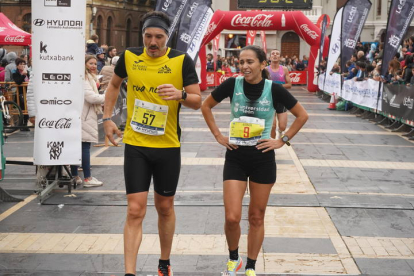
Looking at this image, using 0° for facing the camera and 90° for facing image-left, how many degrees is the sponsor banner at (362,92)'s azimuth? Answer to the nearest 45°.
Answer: approximately 45°

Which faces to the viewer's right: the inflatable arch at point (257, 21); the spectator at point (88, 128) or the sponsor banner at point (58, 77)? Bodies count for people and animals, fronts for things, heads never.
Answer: the spectator

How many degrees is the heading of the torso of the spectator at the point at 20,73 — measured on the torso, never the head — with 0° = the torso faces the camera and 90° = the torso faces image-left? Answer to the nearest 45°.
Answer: approximately 315°

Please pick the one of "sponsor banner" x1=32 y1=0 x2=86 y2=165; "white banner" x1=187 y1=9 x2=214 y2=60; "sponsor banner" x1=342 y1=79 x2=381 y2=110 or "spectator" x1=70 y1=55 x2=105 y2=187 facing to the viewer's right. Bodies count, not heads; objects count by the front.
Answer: the spectator

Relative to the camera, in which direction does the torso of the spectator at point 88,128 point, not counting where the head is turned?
to the viewer's right

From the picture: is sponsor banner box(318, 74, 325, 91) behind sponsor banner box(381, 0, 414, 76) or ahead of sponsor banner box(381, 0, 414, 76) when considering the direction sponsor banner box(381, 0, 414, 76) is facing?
behind

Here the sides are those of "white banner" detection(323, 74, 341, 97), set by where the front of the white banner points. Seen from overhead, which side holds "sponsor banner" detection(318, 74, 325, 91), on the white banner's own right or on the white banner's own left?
on the white banner's own right
